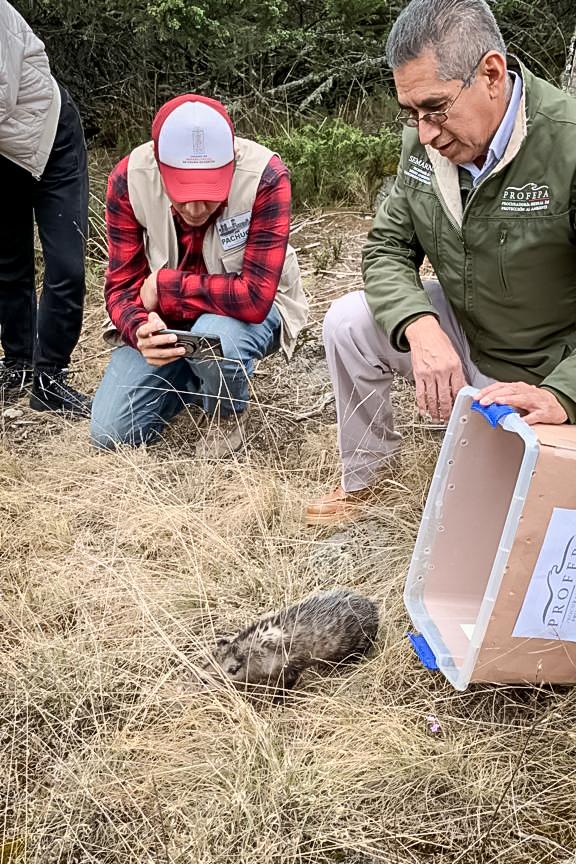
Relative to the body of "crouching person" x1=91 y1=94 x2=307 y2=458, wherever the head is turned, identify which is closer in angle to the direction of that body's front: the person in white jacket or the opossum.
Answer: the opossum

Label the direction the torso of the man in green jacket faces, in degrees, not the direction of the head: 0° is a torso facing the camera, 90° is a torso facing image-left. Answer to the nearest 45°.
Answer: approximately 45°

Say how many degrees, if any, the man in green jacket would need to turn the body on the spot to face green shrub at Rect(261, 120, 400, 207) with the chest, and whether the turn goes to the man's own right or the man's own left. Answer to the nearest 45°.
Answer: approximately 135° to the man's own right

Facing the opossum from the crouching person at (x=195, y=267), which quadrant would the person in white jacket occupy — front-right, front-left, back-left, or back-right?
back-right

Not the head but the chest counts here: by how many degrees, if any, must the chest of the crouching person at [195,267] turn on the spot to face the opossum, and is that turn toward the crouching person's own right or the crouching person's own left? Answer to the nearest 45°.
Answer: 0° — they already face it

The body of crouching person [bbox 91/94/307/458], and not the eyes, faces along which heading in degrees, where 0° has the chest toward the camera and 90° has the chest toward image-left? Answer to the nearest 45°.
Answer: approximately 0°

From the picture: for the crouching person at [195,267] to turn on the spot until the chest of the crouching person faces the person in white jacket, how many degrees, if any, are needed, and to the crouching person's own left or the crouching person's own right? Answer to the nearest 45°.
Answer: approximately 135° to the crouching person's own right

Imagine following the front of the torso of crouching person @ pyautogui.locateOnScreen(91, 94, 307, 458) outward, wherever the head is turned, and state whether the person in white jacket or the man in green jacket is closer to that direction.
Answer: the man in green jacket

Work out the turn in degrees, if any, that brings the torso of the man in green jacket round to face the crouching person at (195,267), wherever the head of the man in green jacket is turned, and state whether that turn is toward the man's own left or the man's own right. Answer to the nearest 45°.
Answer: approximately 90° to the man's own right

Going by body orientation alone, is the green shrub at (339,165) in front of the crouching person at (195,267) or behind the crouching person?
behind
